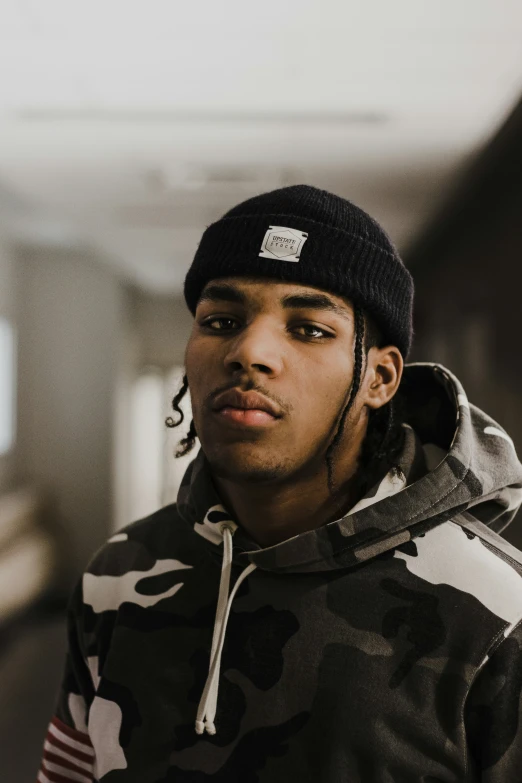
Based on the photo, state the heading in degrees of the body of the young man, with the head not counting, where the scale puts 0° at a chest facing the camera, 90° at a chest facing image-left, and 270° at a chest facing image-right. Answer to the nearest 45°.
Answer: approximately 45°

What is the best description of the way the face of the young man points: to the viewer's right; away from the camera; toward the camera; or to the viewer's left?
toward the camera
